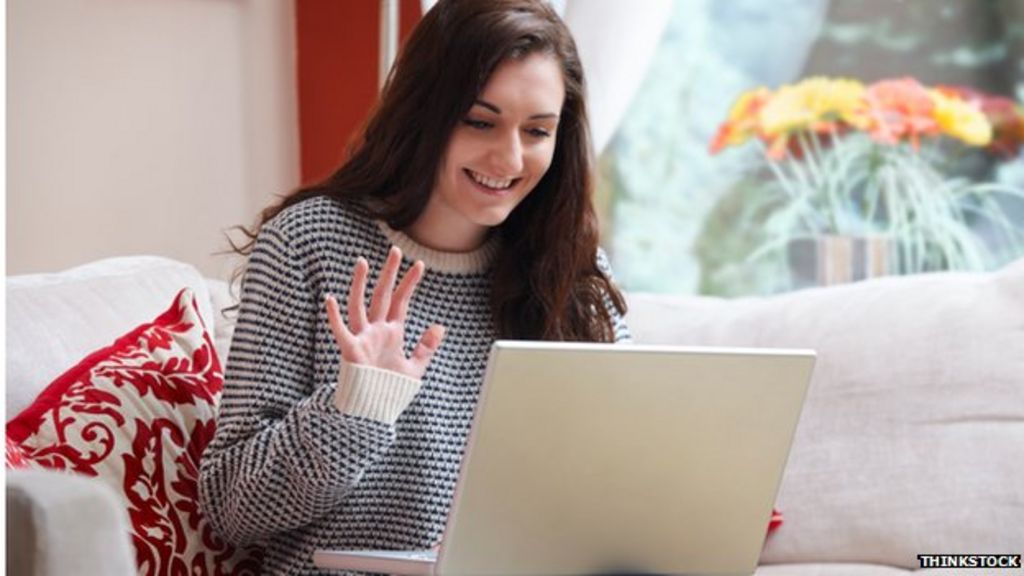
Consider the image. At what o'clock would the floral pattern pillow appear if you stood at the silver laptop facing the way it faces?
The floral pattern pillow is roughly at 11 o'clock from the silver laptop.

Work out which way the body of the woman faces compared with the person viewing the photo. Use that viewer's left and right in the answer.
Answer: facing the viewer and to the right of the viewer

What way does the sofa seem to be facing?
toward the camera

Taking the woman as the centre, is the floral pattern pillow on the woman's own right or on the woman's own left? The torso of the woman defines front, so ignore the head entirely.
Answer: on the woman's own right

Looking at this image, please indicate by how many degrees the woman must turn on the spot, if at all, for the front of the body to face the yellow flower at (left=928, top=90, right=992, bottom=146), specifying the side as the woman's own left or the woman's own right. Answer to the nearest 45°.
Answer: approximately 90° to the woman's own left

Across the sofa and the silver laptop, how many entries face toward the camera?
1

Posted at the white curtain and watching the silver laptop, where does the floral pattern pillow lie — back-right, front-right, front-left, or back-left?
front-right

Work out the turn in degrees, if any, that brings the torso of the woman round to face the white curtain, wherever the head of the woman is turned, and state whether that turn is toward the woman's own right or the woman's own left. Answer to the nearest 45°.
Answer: approximately 135° to the woman's own left

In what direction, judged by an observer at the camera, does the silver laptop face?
facing away from the viewer and to the left of the viewer

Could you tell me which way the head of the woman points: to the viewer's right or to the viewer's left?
to the viewer's right

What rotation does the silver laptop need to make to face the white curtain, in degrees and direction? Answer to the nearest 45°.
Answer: approximately 45° to its right
